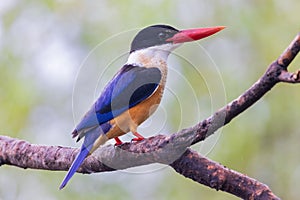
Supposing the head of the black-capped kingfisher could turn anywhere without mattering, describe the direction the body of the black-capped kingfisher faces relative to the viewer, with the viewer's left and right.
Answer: facing to the right of the viewer
